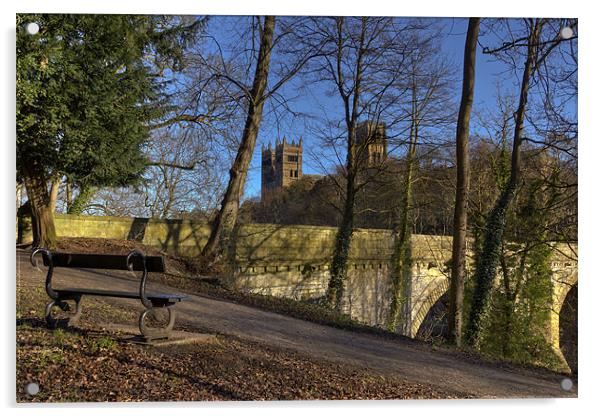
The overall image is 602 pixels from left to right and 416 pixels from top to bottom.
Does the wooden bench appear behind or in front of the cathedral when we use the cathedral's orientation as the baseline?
in front

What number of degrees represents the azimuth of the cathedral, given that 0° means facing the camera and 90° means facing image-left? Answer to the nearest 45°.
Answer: approximately 45°
